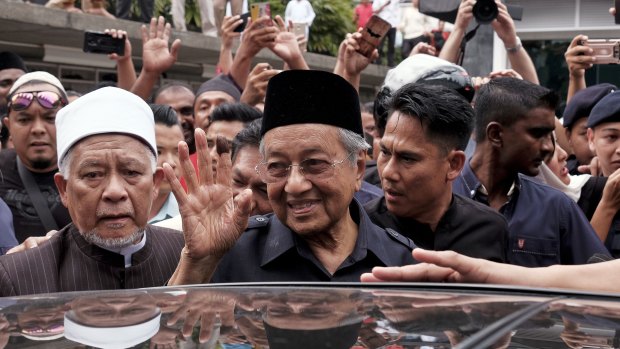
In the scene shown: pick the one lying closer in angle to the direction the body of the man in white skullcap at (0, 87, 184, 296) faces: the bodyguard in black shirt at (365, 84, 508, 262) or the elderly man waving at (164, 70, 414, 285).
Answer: the elderly man waving

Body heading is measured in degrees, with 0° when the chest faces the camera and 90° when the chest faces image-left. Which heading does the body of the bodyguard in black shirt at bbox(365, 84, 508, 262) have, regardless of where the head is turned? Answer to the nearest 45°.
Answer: approximately 45°

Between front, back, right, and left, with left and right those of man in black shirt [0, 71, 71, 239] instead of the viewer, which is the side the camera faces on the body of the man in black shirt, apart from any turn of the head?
front

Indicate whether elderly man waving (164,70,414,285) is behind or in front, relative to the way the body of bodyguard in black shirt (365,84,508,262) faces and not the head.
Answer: in front

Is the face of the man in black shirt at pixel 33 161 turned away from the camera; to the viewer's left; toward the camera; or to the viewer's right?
toward the camera

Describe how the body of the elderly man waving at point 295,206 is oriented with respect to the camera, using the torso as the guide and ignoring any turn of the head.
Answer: toward the camera

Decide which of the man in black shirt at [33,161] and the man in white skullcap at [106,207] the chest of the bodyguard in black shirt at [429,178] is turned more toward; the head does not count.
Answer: the man in white skullcap

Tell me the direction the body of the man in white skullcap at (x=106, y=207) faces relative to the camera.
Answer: toward the camera

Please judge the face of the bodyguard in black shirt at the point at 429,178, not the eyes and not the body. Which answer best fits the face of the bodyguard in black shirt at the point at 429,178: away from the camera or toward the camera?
toward the camera

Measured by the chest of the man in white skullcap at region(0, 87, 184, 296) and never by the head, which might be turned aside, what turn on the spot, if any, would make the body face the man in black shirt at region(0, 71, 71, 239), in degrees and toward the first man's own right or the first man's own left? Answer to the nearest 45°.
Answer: approximately 180°

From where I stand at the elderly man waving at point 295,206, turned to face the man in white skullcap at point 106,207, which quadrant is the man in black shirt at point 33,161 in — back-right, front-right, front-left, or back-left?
front-right

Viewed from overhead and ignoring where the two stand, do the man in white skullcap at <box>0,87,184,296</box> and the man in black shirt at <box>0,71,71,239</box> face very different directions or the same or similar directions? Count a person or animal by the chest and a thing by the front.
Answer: same or similar directions
